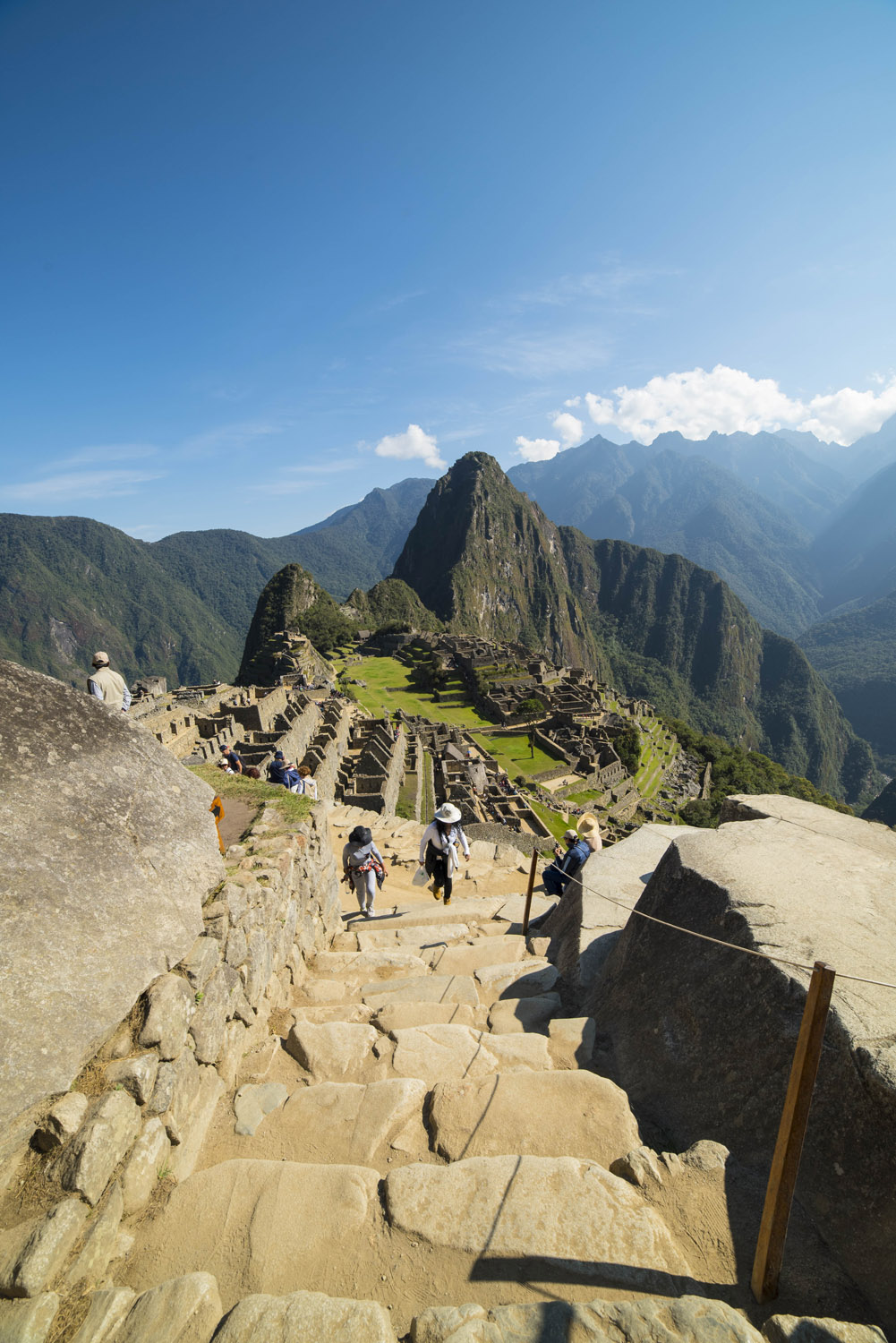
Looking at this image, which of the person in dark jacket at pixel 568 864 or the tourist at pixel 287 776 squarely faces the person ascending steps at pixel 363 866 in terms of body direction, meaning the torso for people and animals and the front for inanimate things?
the person in dark jacket

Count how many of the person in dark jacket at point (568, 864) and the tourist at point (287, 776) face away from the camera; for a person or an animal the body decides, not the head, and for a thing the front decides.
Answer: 1

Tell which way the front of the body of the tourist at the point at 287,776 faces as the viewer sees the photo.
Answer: away from the camera

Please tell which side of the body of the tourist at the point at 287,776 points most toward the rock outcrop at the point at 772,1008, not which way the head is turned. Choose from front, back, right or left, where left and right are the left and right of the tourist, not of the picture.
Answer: back

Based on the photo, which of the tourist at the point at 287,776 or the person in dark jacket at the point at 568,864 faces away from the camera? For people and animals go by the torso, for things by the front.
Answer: the tourist

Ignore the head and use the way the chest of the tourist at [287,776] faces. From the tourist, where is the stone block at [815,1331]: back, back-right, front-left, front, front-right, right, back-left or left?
back

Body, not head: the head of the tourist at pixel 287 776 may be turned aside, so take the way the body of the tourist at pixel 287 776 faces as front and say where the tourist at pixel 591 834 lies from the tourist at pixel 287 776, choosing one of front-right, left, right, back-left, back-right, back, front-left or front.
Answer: back-right

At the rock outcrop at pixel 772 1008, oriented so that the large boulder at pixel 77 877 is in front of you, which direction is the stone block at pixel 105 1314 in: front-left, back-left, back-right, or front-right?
front-left

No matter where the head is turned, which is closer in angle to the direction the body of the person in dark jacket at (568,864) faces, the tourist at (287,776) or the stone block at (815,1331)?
the tourist

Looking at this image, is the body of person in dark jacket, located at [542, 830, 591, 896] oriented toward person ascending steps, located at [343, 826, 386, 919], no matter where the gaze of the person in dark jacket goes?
yes

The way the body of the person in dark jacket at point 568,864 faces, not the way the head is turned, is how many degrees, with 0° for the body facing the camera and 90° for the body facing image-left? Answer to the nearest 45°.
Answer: approximately 90°

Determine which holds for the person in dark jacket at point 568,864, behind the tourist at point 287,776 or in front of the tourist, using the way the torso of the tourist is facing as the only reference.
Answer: behind

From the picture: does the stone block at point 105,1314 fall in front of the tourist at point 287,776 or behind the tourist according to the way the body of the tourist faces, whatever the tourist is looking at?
behind
